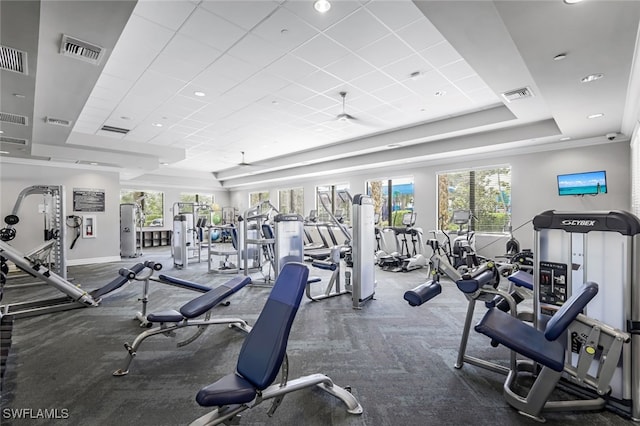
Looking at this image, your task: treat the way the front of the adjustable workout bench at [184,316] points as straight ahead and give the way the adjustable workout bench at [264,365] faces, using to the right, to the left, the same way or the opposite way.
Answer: the same way

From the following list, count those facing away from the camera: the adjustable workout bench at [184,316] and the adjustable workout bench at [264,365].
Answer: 0

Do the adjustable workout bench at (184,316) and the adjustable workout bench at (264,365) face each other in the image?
no

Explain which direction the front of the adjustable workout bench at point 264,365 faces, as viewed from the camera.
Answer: facing the viewer and to the left of the viewer

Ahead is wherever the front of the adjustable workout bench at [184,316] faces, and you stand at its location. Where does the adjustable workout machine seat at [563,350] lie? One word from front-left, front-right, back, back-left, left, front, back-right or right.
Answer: left

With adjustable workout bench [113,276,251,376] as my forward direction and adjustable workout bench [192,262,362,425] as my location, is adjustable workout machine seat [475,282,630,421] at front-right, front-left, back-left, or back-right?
back-right

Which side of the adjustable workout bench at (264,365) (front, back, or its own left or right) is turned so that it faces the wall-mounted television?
back

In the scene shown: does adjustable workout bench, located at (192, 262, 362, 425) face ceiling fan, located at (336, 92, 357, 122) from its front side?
no

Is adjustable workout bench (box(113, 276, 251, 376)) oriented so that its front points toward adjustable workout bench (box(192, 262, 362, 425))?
no

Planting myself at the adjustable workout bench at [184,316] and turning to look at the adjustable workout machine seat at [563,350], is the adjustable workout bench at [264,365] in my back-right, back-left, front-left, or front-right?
front-right

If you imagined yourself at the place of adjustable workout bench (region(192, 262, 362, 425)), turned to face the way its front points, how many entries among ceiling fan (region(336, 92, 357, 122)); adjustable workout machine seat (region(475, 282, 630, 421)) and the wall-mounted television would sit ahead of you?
0

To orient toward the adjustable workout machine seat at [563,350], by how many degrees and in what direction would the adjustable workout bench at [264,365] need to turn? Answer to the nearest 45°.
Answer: approximately 135° to its left

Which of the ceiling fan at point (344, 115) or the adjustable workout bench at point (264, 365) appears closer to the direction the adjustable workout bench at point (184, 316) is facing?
the adjustable workout bench

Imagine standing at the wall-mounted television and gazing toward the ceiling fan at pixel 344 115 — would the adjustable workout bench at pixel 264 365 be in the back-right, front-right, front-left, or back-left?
front-left

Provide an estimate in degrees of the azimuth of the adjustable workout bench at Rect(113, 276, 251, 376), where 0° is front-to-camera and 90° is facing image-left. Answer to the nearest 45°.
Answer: approximately 45°
